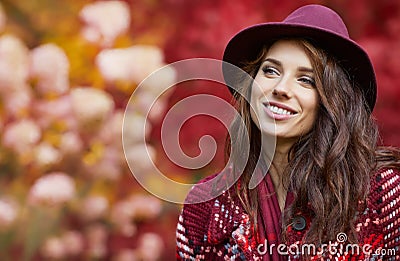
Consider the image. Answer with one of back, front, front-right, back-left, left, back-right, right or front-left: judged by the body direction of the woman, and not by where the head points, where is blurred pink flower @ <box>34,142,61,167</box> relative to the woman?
back-right

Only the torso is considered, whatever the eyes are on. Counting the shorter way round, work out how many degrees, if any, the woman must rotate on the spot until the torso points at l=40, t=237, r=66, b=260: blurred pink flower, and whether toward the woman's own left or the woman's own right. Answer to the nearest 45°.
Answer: approximately 135° to the woman's own right

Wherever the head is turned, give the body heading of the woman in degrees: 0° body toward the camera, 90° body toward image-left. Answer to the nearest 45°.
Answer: approximately 0°

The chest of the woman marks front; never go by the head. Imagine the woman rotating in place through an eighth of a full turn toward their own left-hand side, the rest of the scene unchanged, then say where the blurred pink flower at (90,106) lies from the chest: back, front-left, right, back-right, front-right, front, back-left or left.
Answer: back
